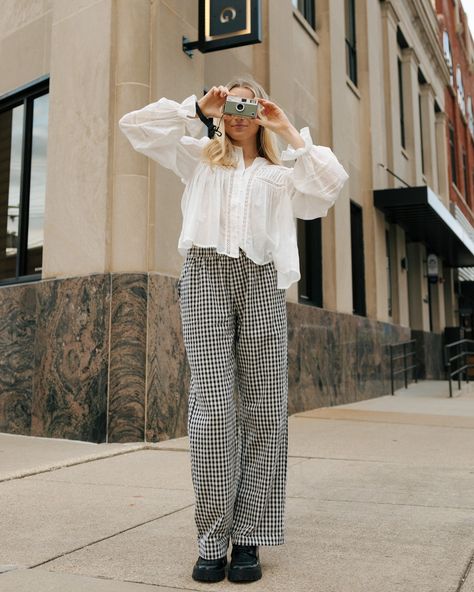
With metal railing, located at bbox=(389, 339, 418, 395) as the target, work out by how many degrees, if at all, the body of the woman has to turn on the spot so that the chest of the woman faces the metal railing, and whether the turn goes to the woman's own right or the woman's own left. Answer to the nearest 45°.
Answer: approximately 180°

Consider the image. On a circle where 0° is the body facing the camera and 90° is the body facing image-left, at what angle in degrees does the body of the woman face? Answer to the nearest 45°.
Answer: approximately 0°
